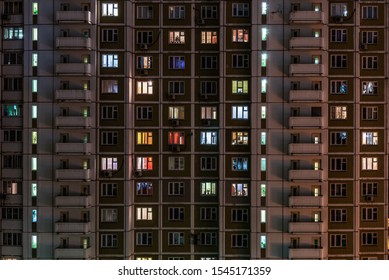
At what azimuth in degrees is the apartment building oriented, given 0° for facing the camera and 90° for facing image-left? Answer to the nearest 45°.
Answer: approximately 0°
